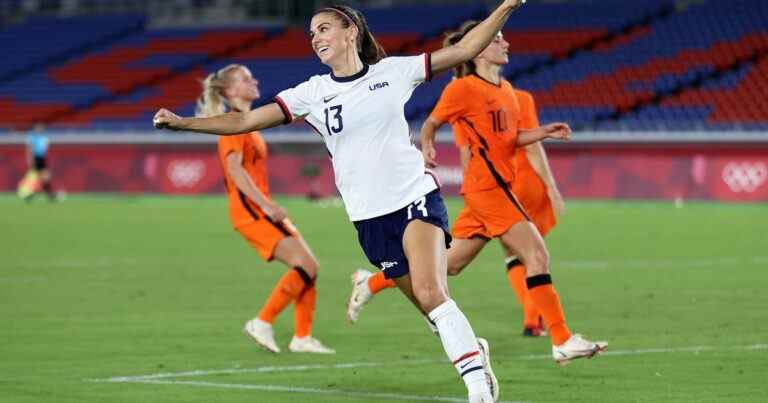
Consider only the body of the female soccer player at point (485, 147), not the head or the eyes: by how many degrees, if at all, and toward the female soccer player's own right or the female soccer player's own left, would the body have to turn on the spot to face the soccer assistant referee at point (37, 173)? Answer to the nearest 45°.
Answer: approximately 180°

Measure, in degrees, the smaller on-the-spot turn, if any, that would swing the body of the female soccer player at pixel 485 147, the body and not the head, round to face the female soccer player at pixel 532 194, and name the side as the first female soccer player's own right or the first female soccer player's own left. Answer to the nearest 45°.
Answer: approximately 90° to the first female soccer player's own left

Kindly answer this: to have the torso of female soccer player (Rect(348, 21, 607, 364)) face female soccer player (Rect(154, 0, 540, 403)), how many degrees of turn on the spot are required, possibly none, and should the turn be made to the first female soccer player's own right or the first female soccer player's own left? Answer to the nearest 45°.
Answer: approximately 45° to the first female soccer player's own right

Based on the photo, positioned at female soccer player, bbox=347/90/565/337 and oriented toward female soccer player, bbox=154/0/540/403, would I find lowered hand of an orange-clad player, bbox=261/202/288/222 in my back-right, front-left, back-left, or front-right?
front-right

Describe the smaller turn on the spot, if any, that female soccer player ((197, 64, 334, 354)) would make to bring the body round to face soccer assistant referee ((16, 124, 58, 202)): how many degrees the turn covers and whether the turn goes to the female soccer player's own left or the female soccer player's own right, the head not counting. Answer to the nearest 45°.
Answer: approximately 90° to the female soccer player's own left

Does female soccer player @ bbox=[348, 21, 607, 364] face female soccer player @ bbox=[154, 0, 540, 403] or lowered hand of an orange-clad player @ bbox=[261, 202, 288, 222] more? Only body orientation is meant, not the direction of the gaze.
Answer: the female soccer player

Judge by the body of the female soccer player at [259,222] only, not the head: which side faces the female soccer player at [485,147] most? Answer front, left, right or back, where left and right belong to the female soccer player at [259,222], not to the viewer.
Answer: front

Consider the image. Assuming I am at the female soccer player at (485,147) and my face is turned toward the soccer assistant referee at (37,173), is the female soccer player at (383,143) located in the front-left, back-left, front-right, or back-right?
back-left

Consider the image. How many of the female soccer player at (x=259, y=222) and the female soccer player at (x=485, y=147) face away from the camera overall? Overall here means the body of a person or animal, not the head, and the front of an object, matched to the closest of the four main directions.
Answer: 0

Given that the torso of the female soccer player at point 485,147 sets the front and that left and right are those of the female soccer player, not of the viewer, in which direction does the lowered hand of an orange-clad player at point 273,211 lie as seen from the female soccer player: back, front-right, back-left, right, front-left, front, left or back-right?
back-right

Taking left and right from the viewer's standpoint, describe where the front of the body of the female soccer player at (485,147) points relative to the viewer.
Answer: facing the viewer and to the right of the viewer

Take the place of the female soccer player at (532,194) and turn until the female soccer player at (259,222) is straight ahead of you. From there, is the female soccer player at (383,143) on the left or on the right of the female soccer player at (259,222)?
left

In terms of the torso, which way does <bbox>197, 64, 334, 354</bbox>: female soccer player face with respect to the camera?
to the viewer's right

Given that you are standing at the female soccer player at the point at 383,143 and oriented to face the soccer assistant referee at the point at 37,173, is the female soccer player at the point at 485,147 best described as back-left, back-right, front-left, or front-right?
front-right

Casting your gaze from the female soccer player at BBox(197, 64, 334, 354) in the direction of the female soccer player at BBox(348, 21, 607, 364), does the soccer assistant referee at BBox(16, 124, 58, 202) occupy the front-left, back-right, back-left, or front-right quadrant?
back-left
